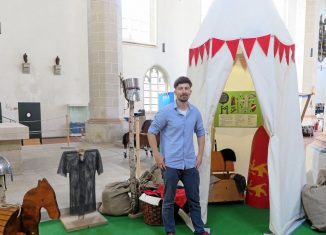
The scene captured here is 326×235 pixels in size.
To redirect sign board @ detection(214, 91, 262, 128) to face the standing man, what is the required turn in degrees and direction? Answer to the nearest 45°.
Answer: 0° — it already faces them

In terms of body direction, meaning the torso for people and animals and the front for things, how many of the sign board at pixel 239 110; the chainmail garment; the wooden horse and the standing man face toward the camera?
3

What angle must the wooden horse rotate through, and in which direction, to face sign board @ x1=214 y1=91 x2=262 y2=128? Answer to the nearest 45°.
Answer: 0° — it already faces it

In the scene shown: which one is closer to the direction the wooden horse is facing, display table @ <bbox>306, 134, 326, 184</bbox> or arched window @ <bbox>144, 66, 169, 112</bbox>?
the display table

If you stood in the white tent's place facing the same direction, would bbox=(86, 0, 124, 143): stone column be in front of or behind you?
behind

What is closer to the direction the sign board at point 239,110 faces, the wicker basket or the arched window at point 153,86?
the wicker basket

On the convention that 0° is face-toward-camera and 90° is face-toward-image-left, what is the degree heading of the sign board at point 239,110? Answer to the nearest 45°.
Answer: approximately 0°

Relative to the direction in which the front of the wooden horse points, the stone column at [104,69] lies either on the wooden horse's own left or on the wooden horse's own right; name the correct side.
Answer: on the wooden horse's own left

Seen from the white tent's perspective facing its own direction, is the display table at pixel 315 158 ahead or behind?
behind
